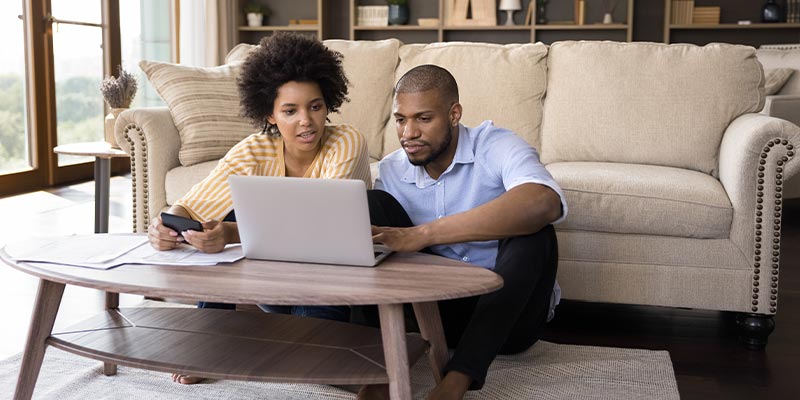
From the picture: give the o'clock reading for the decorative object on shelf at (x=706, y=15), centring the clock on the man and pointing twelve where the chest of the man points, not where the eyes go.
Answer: The decorative object on shelf is roughly at 5 o'clock from the man.

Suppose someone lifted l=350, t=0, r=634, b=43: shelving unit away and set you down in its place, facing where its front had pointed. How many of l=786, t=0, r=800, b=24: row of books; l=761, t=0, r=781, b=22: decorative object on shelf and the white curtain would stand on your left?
2

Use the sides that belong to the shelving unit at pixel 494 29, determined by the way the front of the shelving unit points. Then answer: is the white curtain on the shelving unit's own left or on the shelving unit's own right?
on the shelving unit's own right

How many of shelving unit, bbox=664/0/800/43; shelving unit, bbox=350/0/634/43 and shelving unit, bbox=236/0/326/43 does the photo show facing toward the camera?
3

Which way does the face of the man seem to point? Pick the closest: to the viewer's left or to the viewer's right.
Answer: to the viewer's left

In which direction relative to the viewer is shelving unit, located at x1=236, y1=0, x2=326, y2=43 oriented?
toward the camera

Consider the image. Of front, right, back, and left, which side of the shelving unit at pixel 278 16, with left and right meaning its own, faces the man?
front

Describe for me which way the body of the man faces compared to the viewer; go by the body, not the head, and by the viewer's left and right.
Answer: facing the viewer and to the left of the viewer

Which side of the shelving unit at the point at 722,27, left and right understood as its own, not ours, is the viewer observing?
front

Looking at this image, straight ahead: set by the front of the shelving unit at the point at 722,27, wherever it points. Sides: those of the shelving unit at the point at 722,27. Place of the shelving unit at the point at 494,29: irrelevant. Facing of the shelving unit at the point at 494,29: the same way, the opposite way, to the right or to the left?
the same way

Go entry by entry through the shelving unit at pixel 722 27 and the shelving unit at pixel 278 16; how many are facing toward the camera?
2

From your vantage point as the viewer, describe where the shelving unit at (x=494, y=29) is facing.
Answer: facing the viewer

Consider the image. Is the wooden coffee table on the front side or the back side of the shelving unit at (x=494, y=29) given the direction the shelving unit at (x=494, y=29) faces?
on the front side
